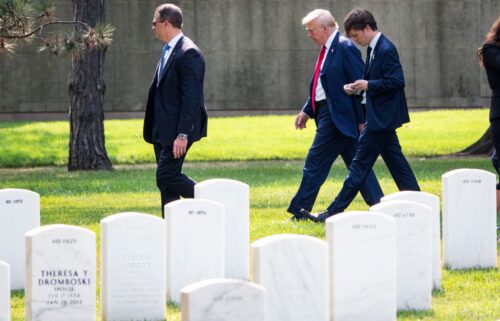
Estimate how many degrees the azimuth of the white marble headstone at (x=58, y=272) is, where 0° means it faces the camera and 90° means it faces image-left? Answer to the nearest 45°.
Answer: approximately 0°

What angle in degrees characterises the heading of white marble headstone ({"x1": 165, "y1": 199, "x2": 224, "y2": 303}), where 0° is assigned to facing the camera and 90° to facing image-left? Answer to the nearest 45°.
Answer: approximately 0°

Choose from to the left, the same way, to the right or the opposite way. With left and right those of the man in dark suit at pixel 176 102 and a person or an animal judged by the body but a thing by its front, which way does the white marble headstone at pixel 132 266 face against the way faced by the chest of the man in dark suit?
to the left

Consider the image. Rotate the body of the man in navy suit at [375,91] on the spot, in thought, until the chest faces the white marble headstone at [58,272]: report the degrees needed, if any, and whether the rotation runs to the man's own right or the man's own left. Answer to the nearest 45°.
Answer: approximately 45° to the man's own left

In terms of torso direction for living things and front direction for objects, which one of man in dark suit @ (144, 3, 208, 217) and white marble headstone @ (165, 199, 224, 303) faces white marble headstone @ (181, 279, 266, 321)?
white marble headstone @ (165, 199, 224, 303)

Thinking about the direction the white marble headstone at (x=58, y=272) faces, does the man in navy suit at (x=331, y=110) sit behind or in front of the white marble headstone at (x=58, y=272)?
behind

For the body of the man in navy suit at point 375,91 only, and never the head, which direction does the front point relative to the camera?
to the viewer's left

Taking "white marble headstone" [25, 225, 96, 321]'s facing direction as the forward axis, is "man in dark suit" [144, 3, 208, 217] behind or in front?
behind
